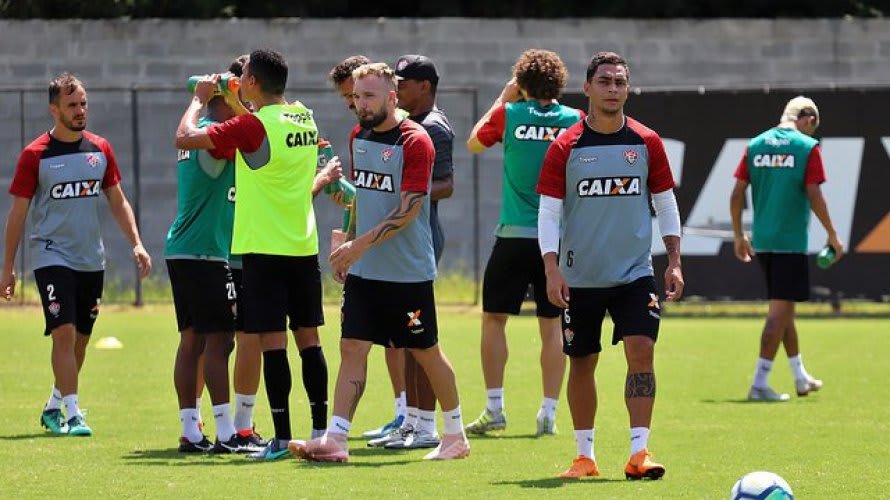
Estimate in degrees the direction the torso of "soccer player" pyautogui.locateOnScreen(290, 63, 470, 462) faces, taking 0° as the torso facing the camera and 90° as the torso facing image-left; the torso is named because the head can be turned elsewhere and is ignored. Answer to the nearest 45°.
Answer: approximately 45°

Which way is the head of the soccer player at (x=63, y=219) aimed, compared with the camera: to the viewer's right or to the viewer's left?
to the viewer's right

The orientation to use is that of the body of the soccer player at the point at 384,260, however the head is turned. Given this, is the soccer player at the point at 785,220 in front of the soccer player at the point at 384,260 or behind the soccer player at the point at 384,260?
behind

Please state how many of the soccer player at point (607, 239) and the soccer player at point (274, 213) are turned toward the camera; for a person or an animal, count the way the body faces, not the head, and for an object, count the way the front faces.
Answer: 1

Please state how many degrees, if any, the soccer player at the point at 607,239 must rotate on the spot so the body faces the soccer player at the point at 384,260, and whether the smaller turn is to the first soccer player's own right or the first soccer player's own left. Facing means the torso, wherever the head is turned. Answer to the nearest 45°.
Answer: approximately 90° to the first soccer player's own right

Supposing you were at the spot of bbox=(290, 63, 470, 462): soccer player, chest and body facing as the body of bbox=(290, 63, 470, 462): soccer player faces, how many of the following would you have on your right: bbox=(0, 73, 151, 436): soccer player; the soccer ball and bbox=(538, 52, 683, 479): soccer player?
1

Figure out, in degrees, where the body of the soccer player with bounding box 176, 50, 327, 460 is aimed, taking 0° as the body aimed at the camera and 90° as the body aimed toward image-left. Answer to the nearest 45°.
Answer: approximately 135°

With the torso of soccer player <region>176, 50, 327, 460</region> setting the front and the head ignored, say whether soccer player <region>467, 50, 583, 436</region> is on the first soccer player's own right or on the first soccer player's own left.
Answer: on the first soccer player's own right

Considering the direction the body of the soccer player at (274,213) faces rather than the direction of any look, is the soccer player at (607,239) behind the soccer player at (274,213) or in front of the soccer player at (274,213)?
behind

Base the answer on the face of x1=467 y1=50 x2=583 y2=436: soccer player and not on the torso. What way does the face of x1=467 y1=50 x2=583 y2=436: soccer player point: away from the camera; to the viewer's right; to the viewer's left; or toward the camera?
away from the camera

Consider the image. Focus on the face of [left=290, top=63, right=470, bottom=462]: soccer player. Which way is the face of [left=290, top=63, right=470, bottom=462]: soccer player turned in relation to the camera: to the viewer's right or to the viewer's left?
to the viewer's left

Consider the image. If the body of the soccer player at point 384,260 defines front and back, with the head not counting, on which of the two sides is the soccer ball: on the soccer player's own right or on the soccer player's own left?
on the soccer player's own left
